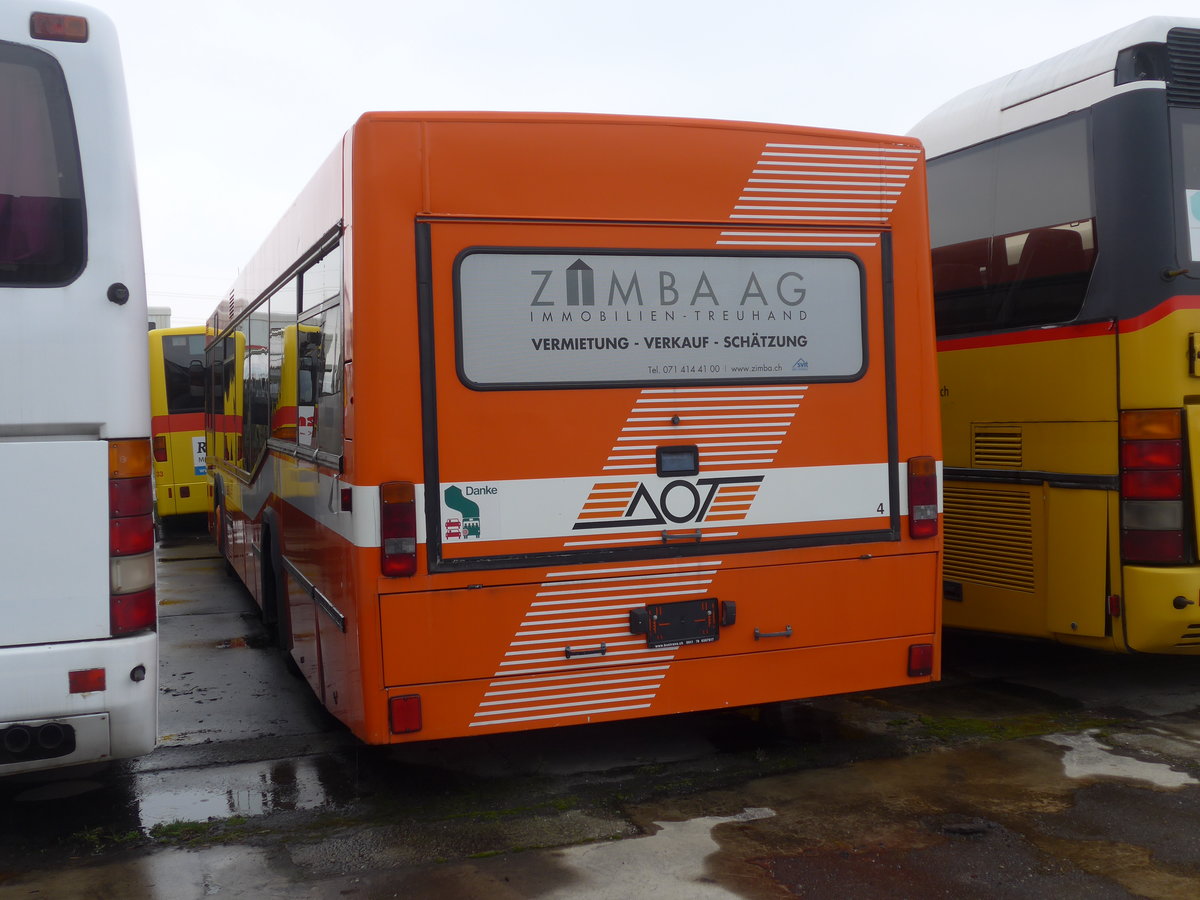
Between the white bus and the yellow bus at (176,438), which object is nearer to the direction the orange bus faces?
the yellow bus

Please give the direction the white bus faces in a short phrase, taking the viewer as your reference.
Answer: facing away from the viewer

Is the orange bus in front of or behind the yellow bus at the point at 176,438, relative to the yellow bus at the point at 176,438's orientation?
behind

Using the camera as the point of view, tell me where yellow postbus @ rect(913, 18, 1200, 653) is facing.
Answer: facing away from the viewer and to the left of the viewer

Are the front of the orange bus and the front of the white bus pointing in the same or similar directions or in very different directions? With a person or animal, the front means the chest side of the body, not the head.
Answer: same or similar directions

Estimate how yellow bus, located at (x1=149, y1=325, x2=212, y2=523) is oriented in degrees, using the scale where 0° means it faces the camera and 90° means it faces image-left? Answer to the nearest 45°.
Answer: approximately 180°

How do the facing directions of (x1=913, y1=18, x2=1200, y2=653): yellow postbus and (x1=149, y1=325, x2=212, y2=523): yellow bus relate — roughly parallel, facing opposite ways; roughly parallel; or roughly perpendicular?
roughly parallel

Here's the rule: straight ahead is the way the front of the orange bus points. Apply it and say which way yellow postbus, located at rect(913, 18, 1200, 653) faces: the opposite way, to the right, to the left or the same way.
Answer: the same way

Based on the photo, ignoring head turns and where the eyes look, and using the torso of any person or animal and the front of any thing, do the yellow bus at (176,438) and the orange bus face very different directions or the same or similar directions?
same or similar directions

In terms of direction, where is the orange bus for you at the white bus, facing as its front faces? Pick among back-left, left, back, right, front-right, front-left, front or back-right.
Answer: right

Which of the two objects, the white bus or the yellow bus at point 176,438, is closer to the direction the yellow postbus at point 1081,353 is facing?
the yellow bus

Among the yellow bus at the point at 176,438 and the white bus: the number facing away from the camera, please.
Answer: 2

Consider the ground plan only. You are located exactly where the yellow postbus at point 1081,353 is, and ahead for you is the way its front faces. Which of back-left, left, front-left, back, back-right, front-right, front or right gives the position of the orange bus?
left

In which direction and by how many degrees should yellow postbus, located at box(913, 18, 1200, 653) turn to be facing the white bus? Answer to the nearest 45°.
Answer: approximately 90° to its left

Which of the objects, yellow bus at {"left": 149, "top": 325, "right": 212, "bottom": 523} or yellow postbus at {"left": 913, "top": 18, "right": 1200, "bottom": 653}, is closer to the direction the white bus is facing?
the yellow bus

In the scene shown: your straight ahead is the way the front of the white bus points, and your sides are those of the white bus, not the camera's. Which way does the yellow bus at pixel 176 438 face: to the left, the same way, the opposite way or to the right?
the same way

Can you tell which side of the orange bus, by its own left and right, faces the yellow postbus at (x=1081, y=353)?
right

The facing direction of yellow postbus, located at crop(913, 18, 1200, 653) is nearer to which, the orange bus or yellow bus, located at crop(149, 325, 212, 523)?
the yellow bus

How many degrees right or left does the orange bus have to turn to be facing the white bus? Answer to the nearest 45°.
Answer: approximately 90° to its left
